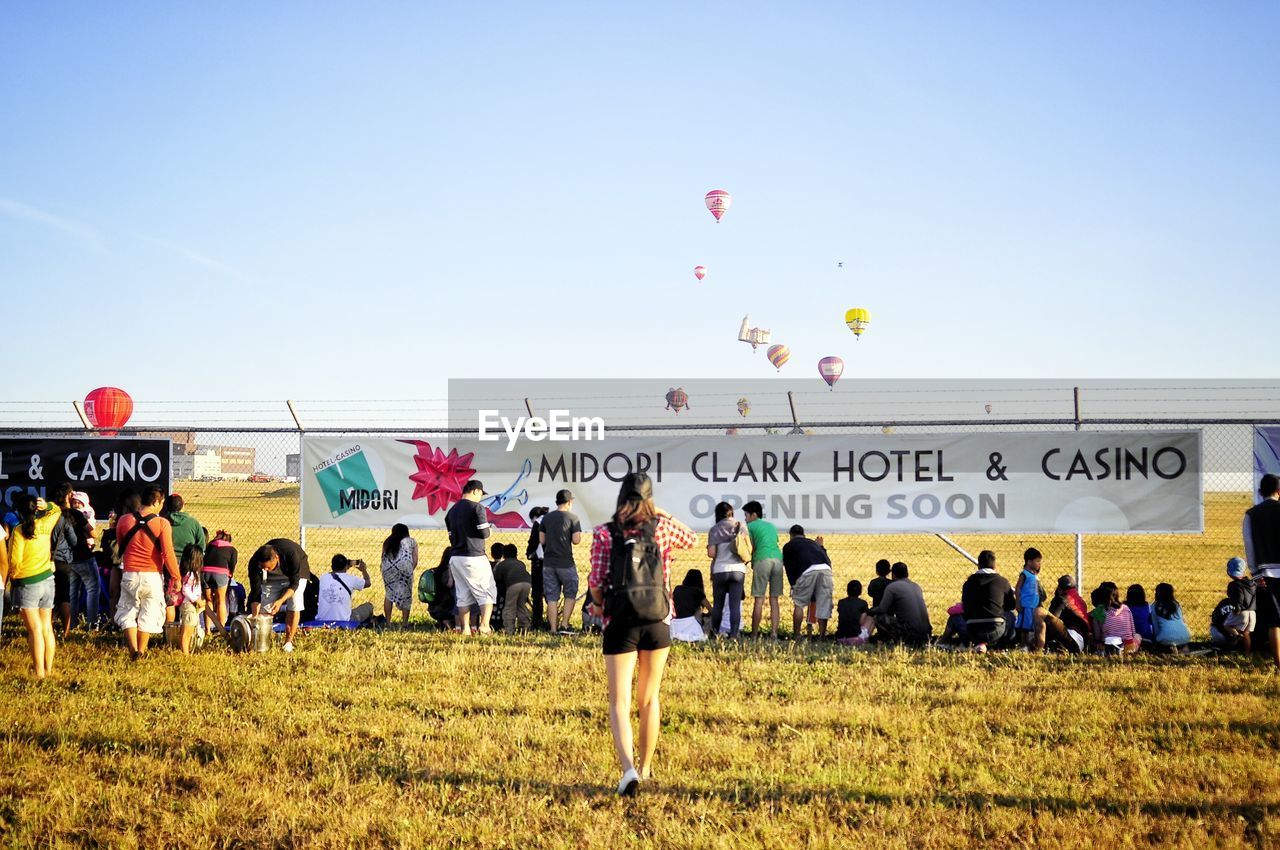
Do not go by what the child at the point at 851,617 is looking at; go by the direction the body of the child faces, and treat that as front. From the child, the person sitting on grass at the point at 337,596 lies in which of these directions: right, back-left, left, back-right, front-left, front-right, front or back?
left

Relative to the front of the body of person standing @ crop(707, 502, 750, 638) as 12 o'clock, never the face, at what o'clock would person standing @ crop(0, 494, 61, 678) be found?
person standing @ crop(0, 494, 61, 678) is roughly at 8 o'clock from person standing @ crop(707, 502, 750, 638).

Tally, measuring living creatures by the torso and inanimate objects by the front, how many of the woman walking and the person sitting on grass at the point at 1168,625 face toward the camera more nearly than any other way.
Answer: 0

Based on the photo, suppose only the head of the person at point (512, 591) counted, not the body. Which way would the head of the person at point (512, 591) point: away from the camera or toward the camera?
away from the camera

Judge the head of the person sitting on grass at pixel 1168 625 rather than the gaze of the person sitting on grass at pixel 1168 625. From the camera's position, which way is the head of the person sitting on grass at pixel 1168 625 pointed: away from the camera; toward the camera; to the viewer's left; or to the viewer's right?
away from the camera

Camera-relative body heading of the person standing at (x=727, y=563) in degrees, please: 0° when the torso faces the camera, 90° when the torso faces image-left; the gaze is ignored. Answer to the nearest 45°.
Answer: approximately 180°

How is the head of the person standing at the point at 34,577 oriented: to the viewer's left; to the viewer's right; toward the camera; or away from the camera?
away from the camera

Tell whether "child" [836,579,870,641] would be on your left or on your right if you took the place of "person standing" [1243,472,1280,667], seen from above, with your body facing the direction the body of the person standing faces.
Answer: on your left

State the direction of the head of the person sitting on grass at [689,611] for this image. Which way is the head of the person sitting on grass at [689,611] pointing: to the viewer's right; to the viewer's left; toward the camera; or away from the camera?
away from the camera

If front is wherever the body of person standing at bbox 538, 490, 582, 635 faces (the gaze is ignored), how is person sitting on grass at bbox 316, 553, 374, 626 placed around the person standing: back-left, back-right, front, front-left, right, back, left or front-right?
left

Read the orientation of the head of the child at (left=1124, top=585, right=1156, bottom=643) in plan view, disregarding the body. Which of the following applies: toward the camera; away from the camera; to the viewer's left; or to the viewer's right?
away from the camera

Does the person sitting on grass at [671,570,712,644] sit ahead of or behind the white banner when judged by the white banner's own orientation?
ahead

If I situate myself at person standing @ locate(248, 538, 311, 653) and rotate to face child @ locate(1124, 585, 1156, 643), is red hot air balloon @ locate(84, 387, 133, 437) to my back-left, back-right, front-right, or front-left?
back-left

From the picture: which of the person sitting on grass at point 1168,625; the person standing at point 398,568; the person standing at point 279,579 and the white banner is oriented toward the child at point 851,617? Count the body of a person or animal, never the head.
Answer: the white banner

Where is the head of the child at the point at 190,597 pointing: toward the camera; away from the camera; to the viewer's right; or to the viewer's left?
away from the camera

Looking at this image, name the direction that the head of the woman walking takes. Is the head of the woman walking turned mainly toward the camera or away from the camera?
away from the camera

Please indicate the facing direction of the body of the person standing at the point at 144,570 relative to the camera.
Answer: away from the camera

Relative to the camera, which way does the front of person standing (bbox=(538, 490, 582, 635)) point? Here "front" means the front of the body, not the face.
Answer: away from the camera
